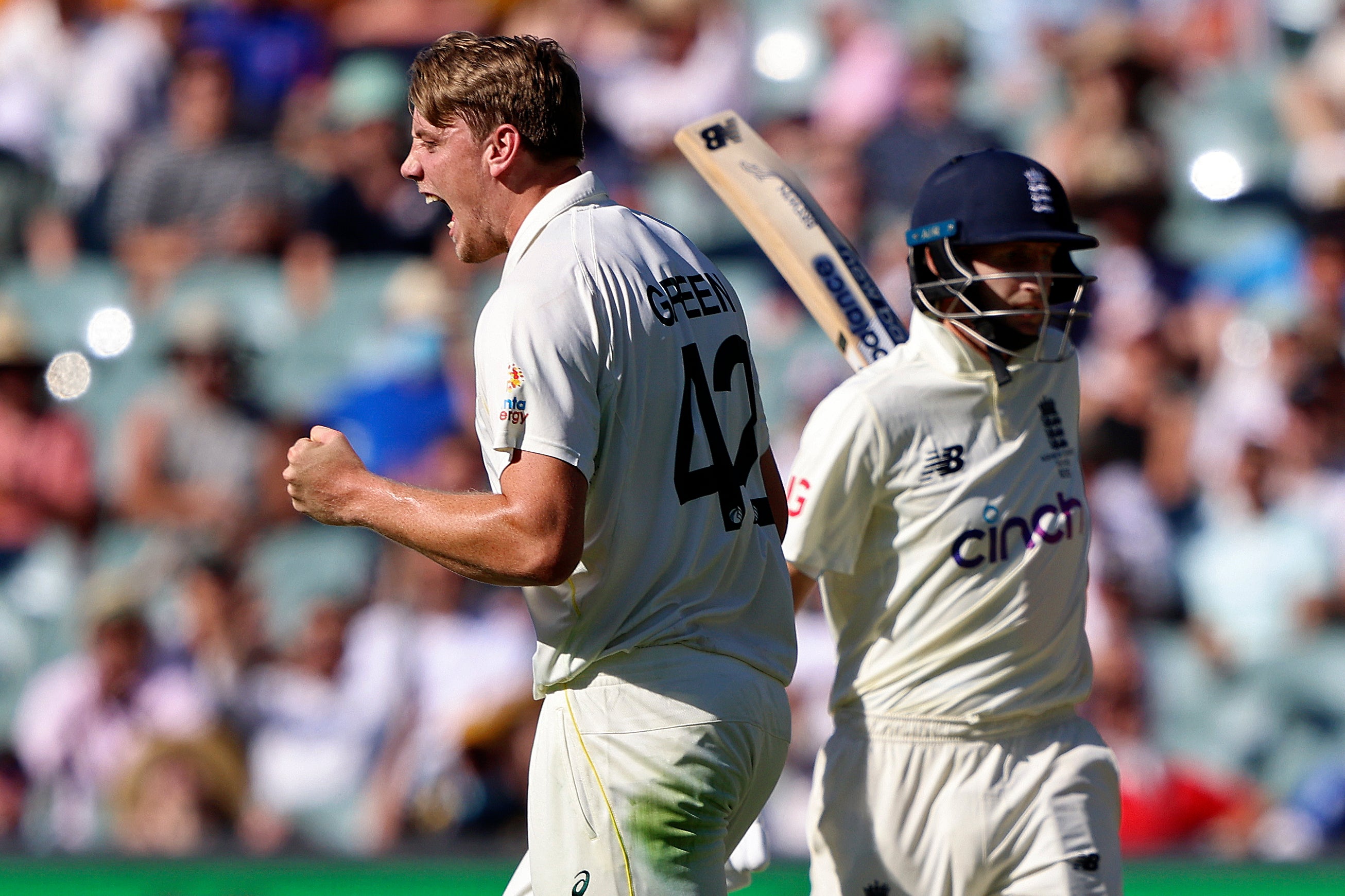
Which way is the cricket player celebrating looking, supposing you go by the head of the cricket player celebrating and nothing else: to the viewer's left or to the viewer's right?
to the viewer's left

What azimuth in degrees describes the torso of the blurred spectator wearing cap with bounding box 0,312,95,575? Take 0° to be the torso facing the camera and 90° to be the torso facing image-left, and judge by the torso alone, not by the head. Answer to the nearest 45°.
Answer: approximately 0°

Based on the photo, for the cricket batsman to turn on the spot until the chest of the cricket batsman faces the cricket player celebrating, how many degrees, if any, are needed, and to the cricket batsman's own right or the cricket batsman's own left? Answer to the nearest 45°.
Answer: approximately 90° to the cricket batsman's own right

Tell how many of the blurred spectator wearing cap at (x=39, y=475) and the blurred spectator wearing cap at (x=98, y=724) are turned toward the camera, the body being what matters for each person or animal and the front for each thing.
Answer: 2
